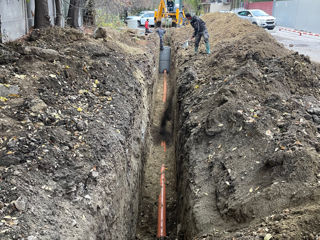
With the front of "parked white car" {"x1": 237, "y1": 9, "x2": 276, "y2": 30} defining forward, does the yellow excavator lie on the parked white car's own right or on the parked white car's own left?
on the parked white car's own right

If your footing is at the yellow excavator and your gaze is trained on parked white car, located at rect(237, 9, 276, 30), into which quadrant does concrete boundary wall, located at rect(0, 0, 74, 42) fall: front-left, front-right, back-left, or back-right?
back-right

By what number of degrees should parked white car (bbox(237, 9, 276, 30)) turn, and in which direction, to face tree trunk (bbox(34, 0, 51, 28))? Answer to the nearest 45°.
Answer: approximately 45° to its right

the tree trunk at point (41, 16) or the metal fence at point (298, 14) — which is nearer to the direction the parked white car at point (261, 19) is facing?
the metal fence
